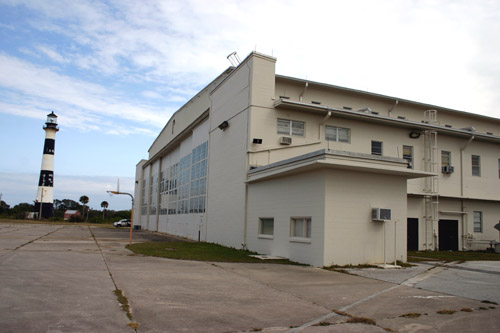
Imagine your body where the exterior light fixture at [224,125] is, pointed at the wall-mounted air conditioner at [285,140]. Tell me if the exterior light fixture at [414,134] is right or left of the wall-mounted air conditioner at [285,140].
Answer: left

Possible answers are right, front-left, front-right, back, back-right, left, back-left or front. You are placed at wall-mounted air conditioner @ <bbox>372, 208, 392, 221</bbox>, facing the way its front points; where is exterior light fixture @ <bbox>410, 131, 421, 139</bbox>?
back-left

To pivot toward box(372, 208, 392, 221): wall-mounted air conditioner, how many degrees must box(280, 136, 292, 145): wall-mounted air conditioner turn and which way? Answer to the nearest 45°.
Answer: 0° — it already faces it

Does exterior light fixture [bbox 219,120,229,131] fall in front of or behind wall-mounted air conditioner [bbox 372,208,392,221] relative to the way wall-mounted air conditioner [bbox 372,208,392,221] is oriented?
behind

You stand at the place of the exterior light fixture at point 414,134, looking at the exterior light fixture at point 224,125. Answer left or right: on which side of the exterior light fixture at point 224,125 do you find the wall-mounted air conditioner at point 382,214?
left

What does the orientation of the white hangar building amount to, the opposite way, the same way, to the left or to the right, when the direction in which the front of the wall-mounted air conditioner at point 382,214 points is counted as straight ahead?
to the right

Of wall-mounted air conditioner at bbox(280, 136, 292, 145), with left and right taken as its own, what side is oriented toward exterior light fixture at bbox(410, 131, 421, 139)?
left

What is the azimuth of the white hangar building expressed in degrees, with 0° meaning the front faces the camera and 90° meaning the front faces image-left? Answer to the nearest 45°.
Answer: approximately 45°

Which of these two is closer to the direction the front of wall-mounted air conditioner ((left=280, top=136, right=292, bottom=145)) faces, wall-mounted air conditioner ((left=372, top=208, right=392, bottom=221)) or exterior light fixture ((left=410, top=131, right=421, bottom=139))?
the wall-mounted air conditioner
